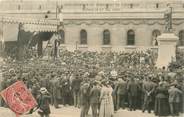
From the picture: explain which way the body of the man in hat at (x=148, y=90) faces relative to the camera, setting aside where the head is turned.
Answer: away from the camera

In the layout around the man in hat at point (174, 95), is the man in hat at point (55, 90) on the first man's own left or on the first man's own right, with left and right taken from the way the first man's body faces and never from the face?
on the first man's own left

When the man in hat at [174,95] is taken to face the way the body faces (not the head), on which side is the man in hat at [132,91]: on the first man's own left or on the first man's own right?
on the first man's own left

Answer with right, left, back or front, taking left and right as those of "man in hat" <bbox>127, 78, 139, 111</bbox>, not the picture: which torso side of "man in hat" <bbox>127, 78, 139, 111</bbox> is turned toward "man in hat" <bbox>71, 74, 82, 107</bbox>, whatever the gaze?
left

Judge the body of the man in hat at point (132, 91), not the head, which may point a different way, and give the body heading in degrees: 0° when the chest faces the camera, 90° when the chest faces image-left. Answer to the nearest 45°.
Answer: approximately 180°

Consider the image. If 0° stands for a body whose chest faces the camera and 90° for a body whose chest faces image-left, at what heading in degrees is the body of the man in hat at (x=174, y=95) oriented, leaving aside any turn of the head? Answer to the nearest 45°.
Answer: approximately 180°
